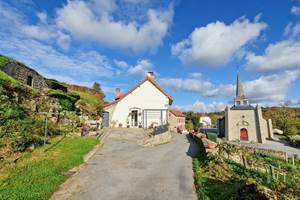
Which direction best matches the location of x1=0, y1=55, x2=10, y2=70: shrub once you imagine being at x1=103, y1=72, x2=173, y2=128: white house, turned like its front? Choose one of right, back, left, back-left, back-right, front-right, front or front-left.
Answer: front-right

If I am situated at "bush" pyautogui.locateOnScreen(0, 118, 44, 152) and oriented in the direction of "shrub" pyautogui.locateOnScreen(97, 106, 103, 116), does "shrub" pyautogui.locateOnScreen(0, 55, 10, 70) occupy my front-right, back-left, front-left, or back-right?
front-left

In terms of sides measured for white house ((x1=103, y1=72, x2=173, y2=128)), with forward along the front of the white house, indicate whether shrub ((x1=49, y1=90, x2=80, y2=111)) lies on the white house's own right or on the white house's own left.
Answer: on the white house's own right

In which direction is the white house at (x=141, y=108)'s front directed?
toward the camera

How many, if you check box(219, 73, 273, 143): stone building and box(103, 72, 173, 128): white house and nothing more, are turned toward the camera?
2

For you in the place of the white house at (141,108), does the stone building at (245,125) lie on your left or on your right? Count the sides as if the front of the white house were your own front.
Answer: on your left

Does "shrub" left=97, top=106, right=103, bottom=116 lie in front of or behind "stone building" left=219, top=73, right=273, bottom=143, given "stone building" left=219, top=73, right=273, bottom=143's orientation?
in front

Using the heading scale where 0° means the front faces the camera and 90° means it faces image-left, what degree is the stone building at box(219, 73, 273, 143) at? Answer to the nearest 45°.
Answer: approximately 0°

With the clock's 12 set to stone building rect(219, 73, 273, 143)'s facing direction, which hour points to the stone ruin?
The stone ruin is roughly at 1 o'clock from the stone building.

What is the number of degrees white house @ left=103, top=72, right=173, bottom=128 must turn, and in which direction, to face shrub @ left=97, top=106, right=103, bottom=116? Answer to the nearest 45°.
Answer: approximately 90° to its right
